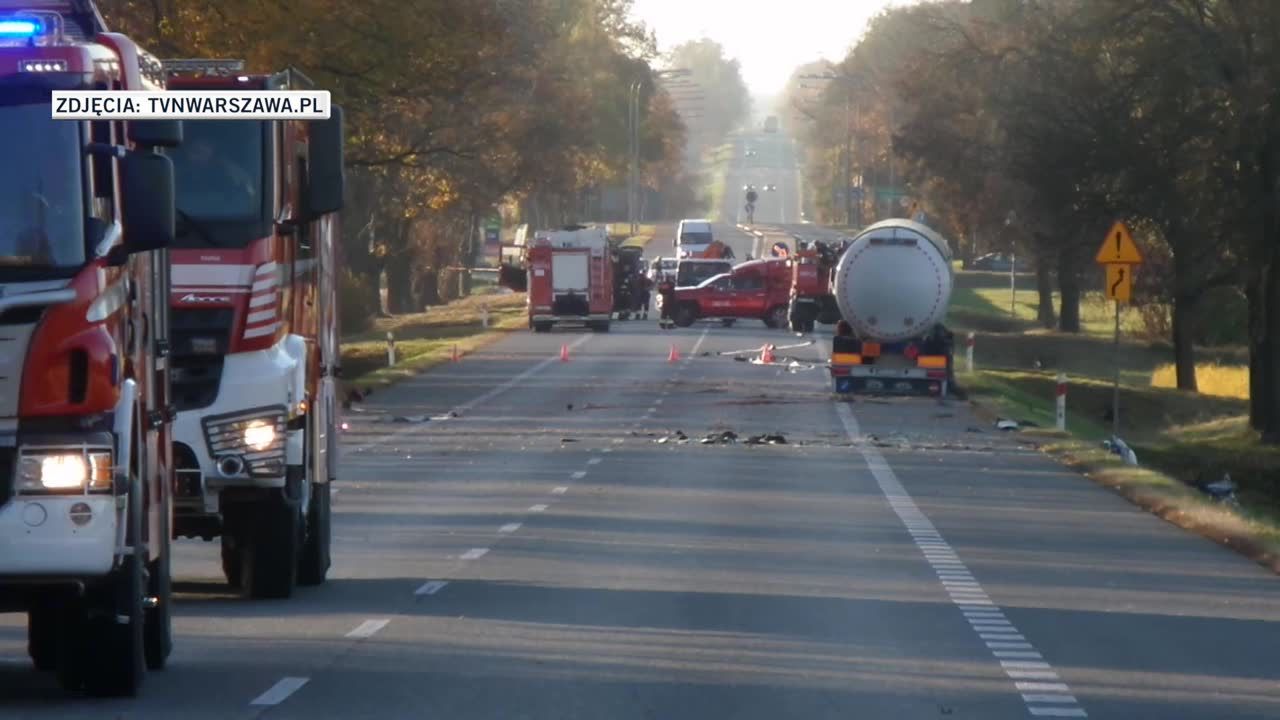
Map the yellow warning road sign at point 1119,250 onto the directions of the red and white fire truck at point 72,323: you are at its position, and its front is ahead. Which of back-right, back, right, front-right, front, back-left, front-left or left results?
back-left

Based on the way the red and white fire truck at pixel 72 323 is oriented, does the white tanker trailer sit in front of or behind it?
behind

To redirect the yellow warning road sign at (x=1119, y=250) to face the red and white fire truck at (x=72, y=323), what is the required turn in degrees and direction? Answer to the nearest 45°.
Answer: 0° — it already faces it

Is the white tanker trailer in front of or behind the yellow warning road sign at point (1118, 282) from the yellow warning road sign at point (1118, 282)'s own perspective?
behind

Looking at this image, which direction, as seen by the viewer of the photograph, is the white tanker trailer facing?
facing away from the viewer

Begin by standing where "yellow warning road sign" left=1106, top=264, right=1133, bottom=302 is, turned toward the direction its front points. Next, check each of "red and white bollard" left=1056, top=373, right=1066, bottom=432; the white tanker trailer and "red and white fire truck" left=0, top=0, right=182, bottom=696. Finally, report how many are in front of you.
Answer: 1

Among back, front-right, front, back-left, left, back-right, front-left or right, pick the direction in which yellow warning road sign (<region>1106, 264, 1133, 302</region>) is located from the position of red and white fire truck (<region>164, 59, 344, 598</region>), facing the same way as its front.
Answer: back-left

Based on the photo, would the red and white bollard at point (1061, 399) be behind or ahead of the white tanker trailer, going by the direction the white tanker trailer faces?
behind

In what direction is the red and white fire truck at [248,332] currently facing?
toward the camera

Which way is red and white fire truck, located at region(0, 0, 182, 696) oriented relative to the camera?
toward the camera

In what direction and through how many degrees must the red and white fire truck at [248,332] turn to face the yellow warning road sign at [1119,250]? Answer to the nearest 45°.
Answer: approximately 135° to its left

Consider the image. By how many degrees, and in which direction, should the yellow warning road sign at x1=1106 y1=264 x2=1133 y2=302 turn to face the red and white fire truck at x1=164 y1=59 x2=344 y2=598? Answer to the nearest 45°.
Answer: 0° — it already faces it

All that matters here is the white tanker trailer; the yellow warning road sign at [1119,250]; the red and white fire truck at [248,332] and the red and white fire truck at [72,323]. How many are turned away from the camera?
1
